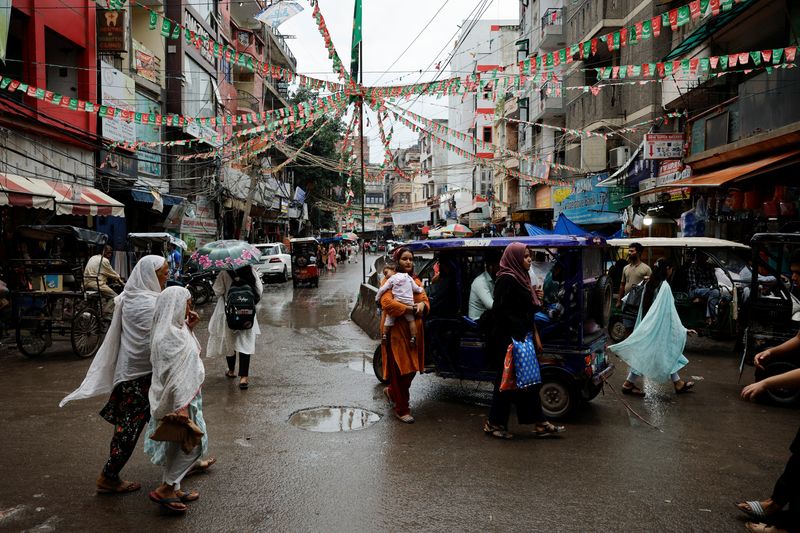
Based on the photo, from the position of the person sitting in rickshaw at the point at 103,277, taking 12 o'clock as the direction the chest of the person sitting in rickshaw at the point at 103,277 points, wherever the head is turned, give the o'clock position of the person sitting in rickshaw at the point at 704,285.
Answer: the person sitting in rickshaw at the point at 704,285 is roughly at 1 o'clock from the person sitting in rickshaw at the point at 103,277.

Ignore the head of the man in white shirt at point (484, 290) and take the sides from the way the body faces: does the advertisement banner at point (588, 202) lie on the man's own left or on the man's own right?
on the man's own left

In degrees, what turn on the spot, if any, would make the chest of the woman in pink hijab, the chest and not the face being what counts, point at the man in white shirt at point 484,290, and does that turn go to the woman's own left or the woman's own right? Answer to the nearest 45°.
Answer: approximately 90° to the woman's own left

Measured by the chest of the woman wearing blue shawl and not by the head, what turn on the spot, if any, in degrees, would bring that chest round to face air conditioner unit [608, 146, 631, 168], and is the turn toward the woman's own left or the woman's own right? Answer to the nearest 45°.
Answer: approximately 90° to the woman's own left

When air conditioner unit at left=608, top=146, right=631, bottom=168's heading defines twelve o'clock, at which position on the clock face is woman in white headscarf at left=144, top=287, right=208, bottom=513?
The woman in white headscarf is roughly at 11 o'clock from the air conditioner unit.

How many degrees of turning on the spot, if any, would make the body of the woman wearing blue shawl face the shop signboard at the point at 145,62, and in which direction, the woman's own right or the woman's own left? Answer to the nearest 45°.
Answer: approximately 135° to the woman's own left

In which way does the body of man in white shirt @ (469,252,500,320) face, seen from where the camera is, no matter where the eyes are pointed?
to the viewer's right

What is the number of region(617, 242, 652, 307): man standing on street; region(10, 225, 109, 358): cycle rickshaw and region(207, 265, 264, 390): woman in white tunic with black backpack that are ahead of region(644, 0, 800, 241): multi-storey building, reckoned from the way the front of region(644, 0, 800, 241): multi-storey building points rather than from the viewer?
3
